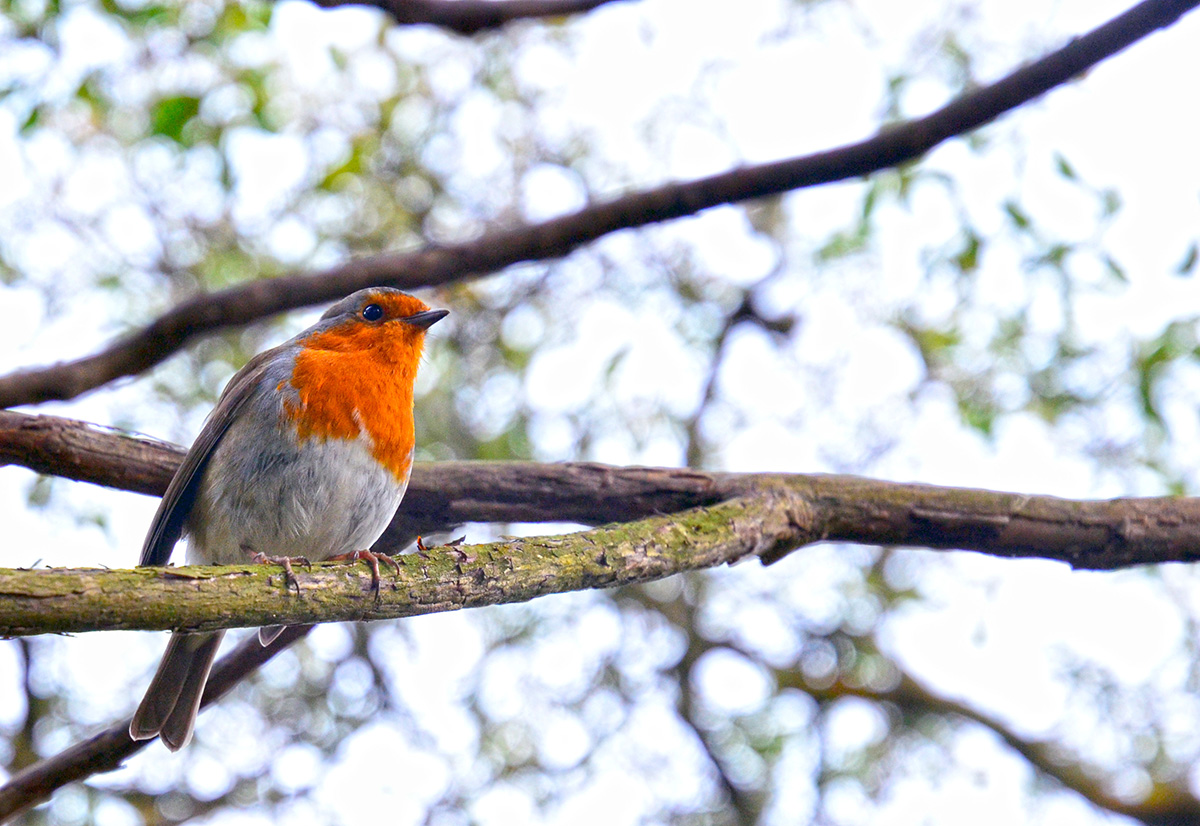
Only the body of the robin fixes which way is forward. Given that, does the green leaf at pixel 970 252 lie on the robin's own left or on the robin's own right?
on the robin's own left

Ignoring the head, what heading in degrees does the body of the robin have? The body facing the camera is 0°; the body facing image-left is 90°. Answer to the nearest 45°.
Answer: approximately 315°

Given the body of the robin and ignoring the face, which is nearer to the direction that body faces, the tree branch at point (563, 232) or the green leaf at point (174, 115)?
the tree branch
